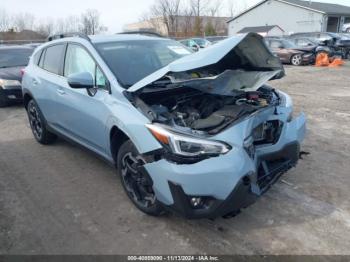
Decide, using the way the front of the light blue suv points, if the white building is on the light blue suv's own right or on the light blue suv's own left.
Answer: on the light blue suv's own left

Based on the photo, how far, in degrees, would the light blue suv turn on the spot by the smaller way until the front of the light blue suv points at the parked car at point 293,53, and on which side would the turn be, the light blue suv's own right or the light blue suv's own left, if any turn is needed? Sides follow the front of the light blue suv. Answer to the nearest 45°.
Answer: approximately 90° to the light blue suv's own left

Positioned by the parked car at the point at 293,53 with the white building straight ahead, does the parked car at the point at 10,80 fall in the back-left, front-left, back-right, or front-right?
back-left

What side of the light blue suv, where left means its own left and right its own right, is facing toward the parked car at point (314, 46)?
left

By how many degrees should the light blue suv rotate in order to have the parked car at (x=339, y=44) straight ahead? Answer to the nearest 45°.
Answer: approximately 90° to its left

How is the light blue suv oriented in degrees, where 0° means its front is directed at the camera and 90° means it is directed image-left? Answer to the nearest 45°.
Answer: approximately 315°

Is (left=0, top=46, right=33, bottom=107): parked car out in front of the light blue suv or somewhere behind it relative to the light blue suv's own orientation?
behind
